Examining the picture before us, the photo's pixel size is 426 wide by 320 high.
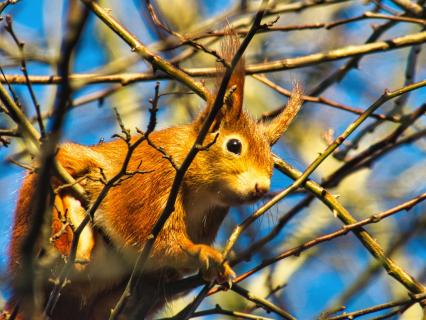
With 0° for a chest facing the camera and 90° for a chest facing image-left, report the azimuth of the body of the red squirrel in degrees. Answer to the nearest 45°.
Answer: approximately 315°
